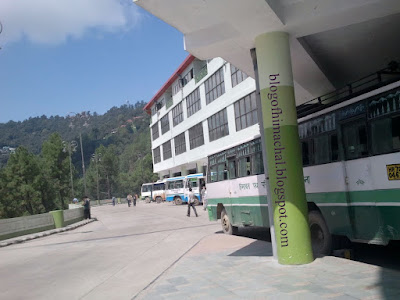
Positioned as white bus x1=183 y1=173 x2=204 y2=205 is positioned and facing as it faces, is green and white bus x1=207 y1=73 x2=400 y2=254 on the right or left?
on its left

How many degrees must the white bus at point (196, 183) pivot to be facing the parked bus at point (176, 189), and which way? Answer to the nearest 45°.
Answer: approximately 135° to its right

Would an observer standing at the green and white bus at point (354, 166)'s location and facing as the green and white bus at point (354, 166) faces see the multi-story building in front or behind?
in front

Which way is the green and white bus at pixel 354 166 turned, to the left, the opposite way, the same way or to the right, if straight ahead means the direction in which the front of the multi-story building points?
to the right

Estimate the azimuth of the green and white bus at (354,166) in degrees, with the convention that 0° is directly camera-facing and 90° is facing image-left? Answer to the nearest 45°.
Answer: approximately 135°

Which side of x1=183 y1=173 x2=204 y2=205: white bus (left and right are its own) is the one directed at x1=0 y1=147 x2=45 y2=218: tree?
right

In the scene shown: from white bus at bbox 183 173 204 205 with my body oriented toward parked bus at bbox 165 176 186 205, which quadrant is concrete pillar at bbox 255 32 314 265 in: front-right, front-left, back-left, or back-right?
back-left

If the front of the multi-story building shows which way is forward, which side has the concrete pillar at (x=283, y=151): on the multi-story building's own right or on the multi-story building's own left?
on the multi-story building's own left

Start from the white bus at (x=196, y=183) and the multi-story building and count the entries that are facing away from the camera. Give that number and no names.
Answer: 0

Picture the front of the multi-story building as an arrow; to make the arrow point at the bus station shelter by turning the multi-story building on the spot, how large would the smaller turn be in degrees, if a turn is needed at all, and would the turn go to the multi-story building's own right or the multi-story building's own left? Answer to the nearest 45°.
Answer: approximately 45° to the multi-story building's own left

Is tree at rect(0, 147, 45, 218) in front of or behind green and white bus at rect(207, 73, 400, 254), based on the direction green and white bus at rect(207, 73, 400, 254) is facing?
in front
